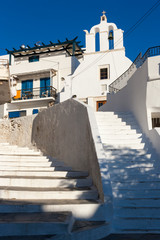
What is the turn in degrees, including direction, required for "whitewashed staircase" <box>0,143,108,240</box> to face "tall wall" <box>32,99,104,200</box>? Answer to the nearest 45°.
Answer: approximately 180°

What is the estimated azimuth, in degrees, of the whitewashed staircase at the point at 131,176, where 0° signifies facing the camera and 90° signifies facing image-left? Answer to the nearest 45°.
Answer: approximately 0°

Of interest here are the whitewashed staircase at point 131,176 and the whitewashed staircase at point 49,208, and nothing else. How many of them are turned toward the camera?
2

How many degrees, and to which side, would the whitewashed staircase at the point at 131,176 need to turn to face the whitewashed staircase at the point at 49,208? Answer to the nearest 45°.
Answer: approximately 45° to its right

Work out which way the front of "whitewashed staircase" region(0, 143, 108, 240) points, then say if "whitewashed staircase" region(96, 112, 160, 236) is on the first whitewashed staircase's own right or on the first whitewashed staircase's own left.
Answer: on the first whitewashed staircase's own left

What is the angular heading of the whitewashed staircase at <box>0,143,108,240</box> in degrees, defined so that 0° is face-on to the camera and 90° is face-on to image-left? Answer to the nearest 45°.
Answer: approximately 0°
